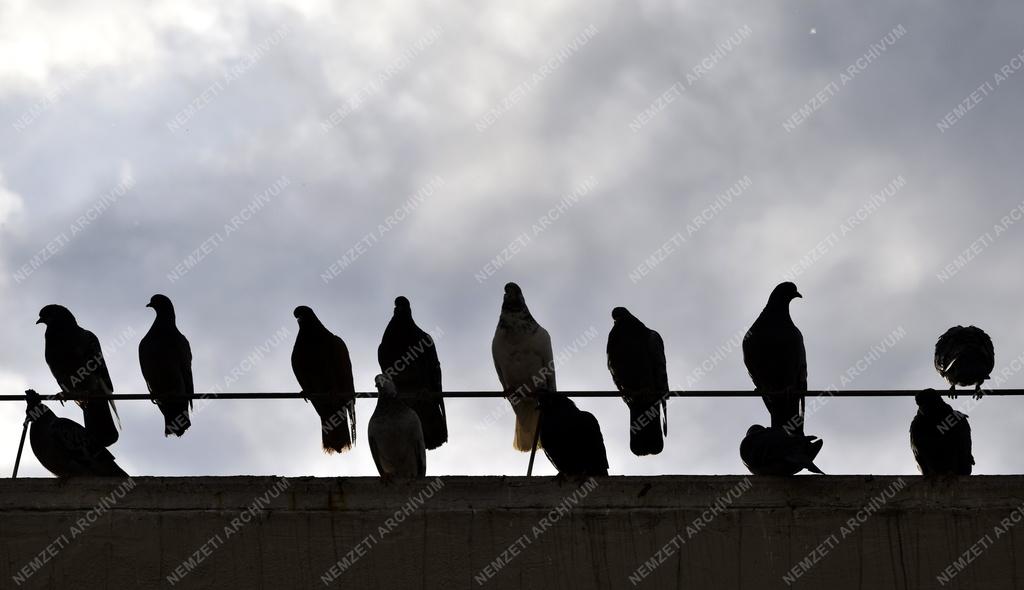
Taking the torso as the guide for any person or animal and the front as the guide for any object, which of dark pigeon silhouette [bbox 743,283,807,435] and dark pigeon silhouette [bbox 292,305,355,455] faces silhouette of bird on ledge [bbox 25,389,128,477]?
dark pigeon silhouette [bbox 292,305,355,455]

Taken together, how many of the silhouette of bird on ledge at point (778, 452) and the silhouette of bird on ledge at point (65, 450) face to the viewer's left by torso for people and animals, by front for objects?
2

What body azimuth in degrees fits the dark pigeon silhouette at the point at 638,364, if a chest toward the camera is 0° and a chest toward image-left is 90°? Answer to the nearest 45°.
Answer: approximately 45°

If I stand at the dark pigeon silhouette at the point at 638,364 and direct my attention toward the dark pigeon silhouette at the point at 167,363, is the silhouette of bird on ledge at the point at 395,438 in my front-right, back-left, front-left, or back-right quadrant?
front-left

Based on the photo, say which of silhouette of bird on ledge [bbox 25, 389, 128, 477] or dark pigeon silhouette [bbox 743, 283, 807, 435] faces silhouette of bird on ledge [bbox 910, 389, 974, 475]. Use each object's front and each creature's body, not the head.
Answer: the dark pigeon silhouette

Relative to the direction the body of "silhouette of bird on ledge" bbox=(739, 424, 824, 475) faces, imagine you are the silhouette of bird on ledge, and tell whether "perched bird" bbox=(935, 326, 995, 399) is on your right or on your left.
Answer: on your right

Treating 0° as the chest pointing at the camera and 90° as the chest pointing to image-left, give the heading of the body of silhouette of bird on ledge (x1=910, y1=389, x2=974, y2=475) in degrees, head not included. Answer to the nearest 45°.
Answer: approximately 45°

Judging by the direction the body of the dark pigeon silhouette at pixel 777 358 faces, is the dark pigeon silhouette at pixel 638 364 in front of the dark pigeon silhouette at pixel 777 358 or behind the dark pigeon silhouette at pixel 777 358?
behind

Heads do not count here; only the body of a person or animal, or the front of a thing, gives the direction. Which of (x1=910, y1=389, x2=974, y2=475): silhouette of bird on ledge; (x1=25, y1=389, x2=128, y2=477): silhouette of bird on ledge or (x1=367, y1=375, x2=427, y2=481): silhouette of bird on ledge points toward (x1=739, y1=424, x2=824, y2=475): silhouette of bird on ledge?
(x1=910, y1=389, x2=974, y2=475): silhouette of bird on ledge

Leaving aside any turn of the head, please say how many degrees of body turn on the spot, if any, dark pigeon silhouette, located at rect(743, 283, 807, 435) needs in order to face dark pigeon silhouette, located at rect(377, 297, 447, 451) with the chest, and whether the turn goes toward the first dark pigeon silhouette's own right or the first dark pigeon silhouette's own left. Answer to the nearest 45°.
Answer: approximately 135° to the first dark pigeon silhouette's own right

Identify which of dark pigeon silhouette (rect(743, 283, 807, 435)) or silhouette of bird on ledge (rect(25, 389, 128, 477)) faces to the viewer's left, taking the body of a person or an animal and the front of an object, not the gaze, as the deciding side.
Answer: the silhouette of bird on ledge

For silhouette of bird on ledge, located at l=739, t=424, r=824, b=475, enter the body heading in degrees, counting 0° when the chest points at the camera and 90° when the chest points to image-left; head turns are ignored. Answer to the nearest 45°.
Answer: approximately 90°

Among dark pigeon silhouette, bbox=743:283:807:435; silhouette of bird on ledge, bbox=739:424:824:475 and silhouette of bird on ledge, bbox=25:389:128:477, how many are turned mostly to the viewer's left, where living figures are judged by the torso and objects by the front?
2

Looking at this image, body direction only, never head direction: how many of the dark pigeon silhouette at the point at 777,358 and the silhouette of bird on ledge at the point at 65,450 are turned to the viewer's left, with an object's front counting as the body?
1

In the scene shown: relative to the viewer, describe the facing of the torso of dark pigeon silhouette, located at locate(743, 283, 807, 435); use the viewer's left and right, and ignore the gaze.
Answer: facing the viewer and to the right of the viewer

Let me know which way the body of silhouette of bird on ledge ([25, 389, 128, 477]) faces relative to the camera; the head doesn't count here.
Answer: to the viewer's left
